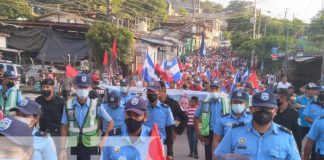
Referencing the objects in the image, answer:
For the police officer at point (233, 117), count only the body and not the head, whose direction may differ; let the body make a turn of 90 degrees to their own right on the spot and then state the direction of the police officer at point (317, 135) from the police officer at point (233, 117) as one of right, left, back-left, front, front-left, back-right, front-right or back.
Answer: back

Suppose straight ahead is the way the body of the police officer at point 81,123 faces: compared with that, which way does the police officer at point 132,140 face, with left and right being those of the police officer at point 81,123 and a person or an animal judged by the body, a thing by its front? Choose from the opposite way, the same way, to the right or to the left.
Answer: the same way

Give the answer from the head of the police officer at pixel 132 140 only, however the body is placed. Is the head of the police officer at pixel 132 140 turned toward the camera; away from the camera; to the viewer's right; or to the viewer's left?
toward the camera

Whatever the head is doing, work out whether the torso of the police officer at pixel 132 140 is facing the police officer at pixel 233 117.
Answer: no

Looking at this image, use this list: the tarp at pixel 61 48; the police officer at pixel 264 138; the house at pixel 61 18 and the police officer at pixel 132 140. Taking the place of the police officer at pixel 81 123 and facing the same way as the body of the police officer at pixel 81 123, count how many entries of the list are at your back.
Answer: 2

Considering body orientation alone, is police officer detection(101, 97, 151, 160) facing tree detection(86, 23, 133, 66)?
no

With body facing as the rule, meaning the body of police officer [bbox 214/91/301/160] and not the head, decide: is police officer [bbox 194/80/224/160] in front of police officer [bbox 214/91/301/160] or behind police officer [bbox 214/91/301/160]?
behind

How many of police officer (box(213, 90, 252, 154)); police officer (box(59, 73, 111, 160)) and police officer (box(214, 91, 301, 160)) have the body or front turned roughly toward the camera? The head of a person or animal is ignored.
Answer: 3

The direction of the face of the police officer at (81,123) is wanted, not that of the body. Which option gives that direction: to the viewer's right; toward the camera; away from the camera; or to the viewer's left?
toward the camera

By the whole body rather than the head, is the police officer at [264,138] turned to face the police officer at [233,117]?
no

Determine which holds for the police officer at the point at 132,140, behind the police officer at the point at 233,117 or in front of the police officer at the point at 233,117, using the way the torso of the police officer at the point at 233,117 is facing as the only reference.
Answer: in front

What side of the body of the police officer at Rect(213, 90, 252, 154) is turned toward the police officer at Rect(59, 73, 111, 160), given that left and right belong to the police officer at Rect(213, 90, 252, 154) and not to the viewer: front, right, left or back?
right

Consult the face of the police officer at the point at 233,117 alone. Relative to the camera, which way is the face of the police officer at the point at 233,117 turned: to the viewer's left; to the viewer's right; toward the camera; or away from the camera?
toward the camera

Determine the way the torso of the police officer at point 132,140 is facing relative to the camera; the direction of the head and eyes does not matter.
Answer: toward the camera
